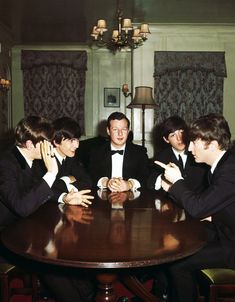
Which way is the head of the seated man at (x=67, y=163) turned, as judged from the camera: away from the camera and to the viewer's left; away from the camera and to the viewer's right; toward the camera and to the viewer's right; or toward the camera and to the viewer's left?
toward the camera and to the viewer's right

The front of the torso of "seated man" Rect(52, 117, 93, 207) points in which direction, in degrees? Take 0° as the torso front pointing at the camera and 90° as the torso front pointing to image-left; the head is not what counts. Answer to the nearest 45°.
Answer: approximately 315°

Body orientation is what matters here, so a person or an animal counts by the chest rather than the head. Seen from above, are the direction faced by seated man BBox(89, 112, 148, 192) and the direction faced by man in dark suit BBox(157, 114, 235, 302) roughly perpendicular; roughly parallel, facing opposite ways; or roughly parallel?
roughly perpendicular

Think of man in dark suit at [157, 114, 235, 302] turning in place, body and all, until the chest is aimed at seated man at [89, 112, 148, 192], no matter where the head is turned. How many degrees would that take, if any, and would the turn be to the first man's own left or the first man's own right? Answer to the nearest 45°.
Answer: approximately 45° to the first man's own right

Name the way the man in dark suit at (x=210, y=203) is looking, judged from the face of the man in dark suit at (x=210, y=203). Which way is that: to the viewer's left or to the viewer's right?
to the viewer's left

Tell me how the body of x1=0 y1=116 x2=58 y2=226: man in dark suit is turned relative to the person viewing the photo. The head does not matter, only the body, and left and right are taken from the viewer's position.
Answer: facing to the right of the viewer

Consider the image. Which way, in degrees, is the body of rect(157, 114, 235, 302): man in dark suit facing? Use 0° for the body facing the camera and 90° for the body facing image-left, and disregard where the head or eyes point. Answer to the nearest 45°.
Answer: approximately 90°
